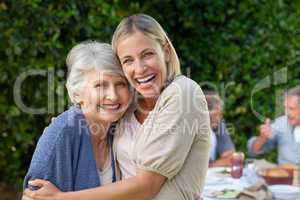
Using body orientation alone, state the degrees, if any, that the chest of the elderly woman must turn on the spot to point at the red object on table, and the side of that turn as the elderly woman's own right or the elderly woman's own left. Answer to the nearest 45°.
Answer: approximately 90° to the elderly woman's own left

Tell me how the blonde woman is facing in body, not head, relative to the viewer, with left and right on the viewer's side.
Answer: facing the viewer and to the left of the viewer

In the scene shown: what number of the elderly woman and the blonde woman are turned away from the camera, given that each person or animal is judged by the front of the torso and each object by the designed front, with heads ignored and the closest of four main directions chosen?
0

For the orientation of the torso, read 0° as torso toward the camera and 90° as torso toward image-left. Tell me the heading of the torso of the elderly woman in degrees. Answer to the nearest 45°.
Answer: approximately 315°

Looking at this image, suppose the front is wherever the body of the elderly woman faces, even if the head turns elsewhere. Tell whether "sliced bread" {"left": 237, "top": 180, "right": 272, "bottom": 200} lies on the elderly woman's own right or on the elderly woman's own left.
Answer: on the elderly woman's own left

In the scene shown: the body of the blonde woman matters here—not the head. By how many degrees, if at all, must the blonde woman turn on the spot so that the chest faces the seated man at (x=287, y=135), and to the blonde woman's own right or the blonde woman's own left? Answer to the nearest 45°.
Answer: approximately 180°
